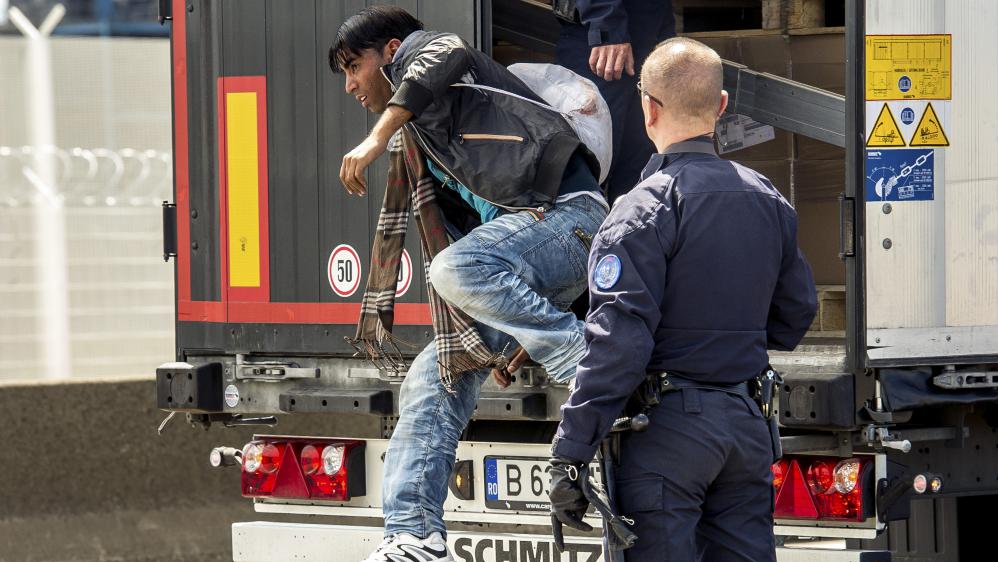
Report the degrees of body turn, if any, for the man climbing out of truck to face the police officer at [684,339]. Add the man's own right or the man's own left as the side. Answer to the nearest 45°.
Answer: approximately 135° to the man's own left

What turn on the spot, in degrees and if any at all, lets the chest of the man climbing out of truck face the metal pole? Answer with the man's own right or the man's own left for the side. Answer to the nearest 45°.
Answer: approximately 45° to the man's own right

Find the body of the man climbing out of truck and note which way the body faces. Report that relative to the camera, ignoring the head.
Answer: to the viewer's left

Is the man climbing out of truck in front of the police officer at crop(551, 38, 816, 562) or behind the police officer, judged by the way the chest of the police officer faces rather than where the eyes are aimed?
in front

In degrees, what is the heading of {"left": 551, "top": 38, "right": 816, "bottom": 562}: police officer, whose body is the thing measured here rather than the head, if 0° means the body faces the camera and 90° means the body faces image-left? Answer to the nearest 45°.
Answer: approximately 135°

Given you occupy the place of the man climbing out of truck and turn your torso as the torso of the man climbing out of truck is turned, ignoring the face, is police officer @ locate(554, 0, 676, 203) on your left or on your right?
on your right

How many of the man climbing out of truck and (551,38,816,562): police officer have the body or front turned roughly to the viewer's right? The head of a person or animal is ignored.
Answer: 0

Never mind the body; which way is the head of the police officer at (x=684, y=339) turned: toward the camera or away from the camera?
away from the camera

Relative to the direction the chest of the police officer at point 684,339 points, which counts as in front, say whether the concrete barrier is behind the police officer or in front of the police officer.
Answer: in front
